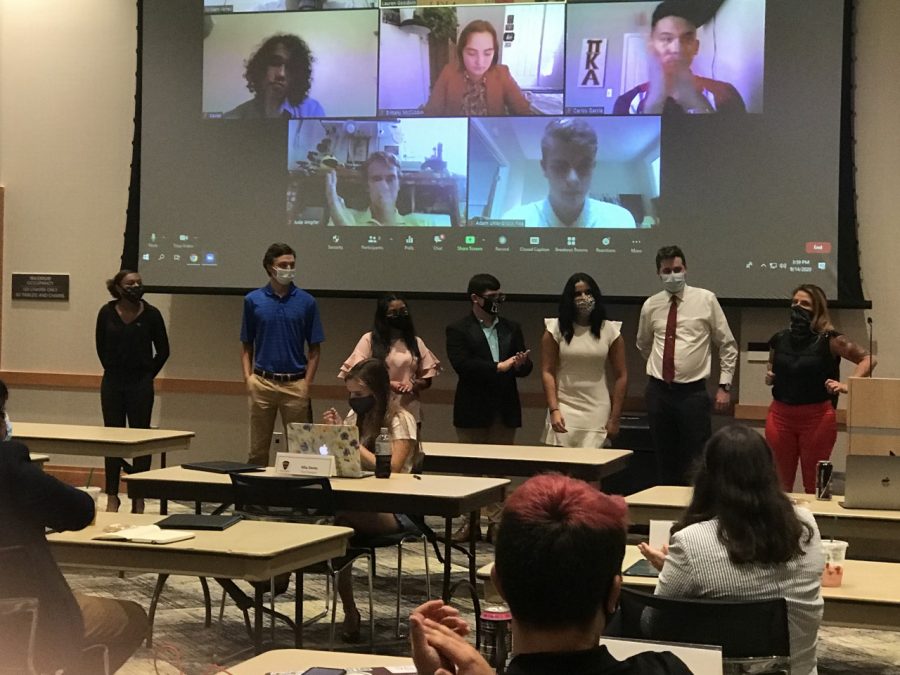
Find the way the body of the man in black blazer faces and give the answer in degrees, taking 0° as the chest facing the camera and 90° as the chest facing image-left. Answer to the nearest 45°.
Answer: approximately 315°

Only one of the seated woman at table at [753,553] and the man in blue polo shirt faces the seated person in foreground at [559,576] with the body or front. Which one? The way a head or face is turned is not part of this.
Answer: the man in blue polo shirt

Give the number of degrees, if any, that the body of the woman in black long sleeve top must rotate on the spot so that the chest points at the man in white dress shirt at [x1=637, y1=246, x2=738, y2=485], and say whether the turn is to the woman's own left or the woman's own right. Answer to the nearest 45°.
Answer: approximately 45° to the woman's own left

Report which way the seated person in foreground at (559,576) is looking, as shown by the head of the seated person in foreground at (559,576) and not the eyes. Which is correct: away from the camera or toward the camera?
away from the camera

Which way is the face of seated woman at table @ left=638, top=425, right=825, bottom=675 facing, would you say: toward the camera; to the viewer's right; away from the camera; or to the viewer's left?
away from the camera

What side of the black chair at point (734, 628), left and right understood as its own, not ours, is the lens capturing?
back

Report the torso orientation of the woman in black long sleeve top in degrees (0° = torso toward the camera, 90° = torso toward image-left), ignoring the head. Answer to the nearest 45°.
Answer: approximately 0°

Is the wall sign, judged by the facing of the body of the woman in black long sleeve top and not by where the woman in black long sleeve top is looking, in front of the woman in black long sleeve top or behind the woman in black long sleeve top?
behind
